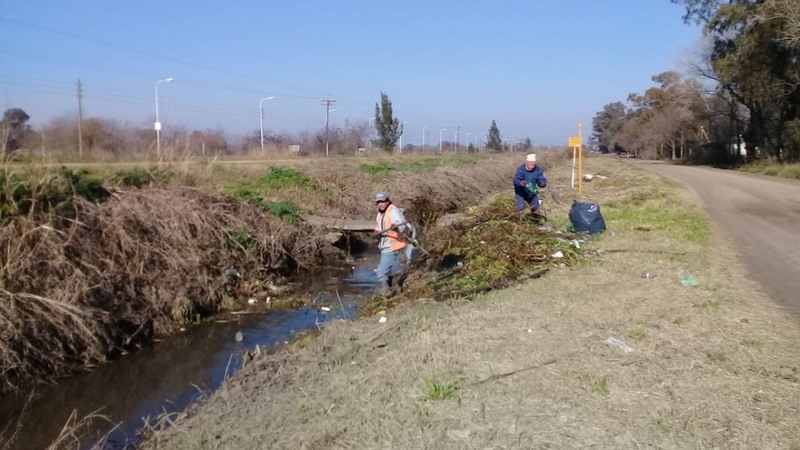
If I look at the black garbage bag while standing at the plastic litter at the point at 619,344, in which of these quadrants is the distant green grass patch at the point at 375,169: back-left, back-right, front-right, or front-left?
front-left

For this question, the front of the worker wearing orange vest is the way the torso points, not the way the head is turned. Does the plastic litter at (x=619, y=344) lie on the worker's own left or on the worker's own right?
on the worker's own left

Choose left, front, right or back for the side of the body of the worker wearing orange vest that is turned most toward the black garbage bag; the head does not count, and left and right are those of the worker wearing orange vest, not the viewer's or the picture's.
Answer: back

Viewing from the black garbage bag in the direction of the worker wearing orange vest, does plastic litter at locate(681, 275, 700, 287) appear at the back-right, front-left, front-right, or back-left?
front-left

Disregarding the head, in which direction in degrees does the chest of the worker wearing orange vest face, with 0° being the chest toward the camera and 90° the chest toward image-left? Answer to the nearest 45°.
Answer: approximately 45°

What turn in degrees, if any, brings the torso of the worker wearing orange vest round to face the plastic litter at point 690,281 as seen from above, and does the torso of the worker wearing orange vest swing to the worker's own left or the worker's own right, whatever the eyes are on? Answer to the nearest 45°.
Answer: approximately 90° to the worker's own left

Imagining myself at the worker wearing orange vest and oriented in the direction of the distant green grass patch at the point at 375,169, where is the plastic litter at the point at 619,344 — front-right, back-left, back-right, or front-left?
back-right

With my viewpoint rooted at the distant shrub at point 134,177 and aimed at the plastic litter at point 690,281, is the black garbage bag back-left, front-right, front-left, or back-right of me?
front-left

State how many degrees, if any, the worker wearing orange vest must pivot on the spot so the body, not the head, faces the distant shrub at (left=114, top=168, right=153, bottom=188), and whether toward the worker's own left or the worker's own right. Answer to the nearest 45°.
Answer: approximately 90° to the worker's own right

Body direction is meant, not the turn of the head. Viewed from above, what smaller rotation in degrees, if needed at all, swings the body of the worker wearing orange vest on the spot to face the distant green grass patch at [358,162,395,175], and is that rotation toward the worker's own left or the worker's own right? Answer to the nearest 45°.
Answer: approximately 135° to the worker's own right
